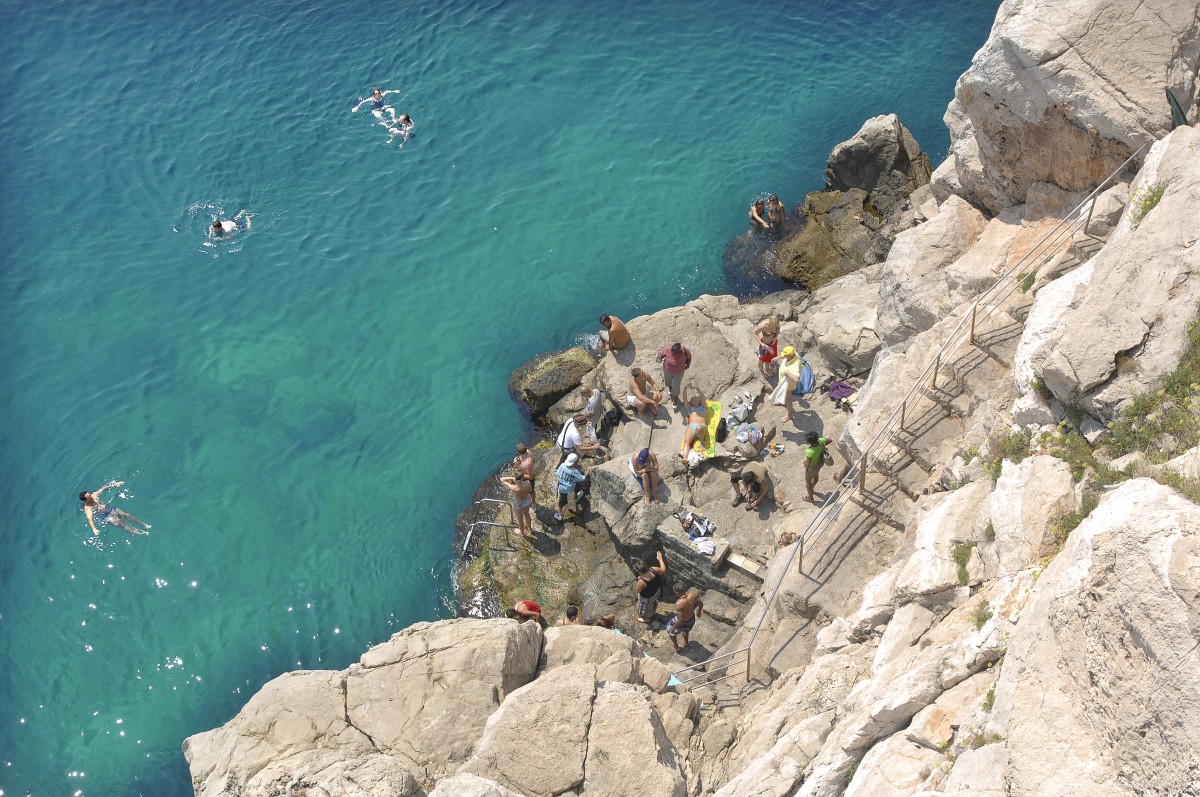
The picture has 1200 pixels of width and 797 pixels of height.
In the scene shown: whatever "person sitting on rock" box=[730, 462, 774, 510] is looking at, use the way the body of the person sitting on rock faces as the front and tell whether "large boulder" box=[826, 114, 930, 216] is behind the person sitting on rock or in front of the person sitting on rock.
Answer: behind

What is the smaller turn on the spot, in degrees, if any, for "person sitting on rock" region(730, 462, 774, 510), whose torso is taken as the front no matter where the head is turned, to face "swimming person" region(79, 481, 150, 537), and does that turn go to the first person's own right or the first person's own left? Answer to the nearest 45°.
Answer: approximately 45° to the first person's own right

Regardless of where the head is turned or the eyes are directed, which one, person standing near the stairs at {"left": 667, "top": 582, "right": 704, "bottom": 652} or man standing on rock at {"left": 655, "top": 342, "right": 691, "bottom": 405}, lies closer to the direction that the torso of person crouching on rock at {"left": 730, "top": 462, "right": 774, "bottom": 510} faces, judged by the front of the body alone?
the person standing near the stairs

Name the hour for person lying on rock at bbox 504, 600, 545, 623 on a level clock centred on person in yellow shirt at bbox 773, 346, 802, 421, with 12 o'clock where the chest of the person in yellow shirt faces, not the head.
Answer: The person lying on rock is roughly at 12 o'clock from the person in yellow shirt.

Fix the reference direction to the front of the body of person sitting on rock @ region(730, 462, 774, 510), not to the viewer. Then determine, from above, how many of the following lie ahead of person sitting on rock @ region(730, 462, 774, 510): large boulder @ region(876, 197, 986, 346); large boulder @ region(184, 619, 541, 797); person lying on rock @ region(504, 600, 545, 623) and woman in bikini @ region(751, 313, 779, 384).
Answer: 2

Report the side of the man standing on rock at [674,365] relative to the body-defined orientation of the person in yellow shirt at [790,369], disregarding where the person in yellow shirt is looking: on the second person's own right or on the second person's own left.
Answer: on the second person's own right

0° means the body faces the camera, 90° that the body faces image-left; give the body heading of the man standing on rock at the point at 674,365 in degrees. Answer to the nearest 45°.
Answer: approximately 0°

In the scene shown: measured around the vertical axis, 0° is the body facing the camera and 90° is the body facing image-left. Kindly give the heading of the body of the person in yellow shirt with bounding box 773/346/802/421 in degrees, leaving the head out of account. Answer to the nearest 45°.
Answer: approximately 45°

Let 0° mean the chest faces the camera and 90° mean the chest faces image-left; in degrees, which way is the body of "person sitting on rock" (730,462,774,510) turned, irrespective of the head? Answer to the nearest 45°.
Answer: approximately 45°
